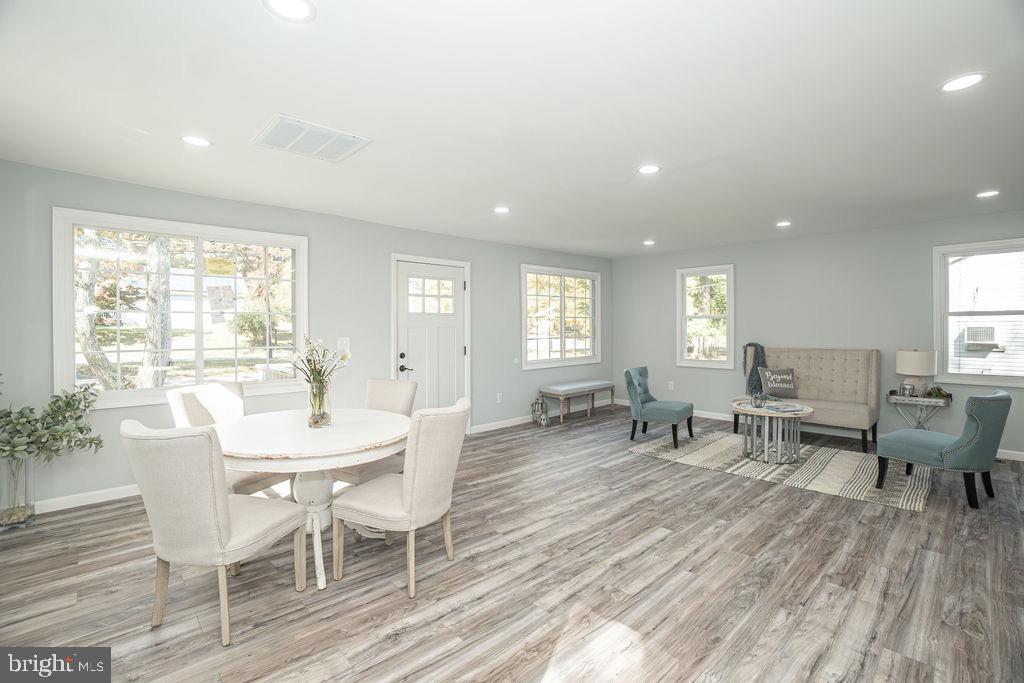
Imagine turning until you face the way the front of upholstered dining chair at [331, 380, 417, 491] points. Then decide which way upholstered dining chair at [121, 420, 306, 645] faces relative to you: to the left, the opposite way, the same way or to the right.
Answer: the opposite way

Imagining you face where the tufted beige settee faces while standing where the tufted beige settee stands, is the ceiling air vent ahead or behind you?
ahead

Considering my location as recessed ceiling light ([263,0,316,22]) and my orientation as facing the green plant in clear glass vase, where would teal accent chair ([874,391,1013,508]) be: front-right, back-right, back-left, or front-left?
back-right

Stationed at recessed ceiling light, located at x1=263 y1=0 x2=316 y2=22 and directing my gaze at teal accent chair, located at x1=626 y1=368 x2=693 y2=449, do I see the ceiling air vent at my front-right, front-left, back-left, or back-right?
front-left

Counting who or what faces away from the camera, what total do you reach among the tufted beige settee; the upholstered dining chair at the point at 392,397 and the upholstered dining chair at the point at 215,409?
0

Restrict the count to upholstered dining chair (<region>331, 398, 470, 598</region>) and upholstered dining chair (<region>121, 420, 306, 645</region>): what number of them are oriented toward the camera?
0

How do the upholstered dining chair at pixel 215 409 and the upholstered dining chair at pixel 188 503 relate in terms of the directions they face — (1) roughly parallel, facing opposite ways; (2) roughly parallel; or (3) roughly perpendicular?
roughly perpendicular

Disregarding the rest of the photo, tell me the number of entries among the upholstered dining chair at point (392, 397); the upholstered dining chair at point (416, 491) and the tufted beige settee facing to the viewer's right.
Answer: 0

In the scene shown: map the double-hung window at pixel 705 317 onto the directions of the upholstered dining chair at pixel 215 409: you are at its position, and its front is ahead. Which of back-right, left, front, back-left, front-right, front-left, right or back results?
front-left

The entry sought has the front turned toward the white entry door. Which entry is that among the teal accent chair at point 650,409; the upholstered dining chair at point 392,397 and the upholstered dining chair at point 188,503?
the upholstered dining chair at point 188,503

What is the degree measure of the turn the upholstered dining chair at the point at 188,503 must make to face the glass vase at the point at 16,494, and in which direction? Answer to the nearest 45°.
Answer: approximately 90° to its left

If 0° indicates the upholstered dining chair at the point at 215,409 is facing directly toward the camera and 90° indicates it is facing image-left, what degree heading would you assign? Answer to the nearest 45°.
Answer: approximately 315°

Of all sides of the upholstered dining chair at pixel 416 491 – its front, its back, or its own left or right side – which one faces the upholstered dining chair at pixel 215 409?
front

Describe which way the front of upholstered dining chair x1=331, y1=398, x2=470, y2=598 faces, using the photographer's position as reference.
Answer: facing away from the viewer and to the left of the viewer
